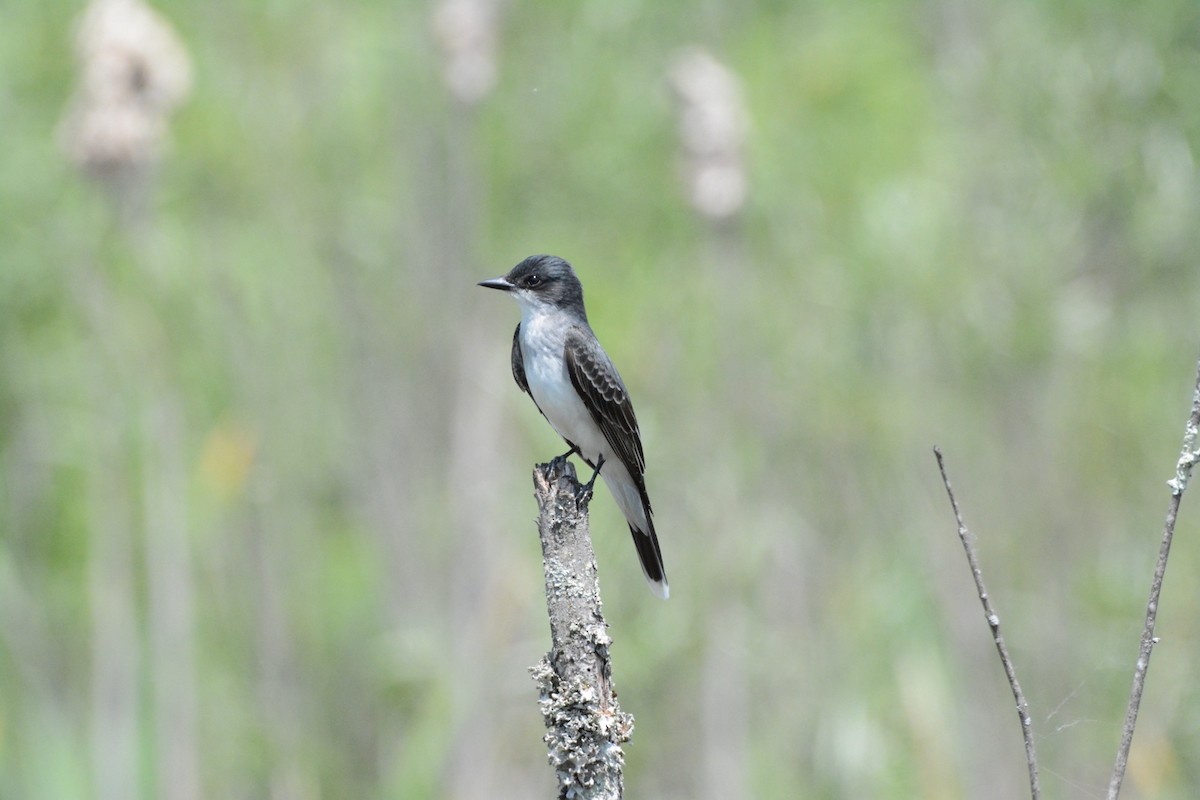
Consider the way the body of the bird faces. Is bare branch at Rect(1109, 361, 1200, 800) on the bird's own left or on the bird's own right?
on the bird's own left
